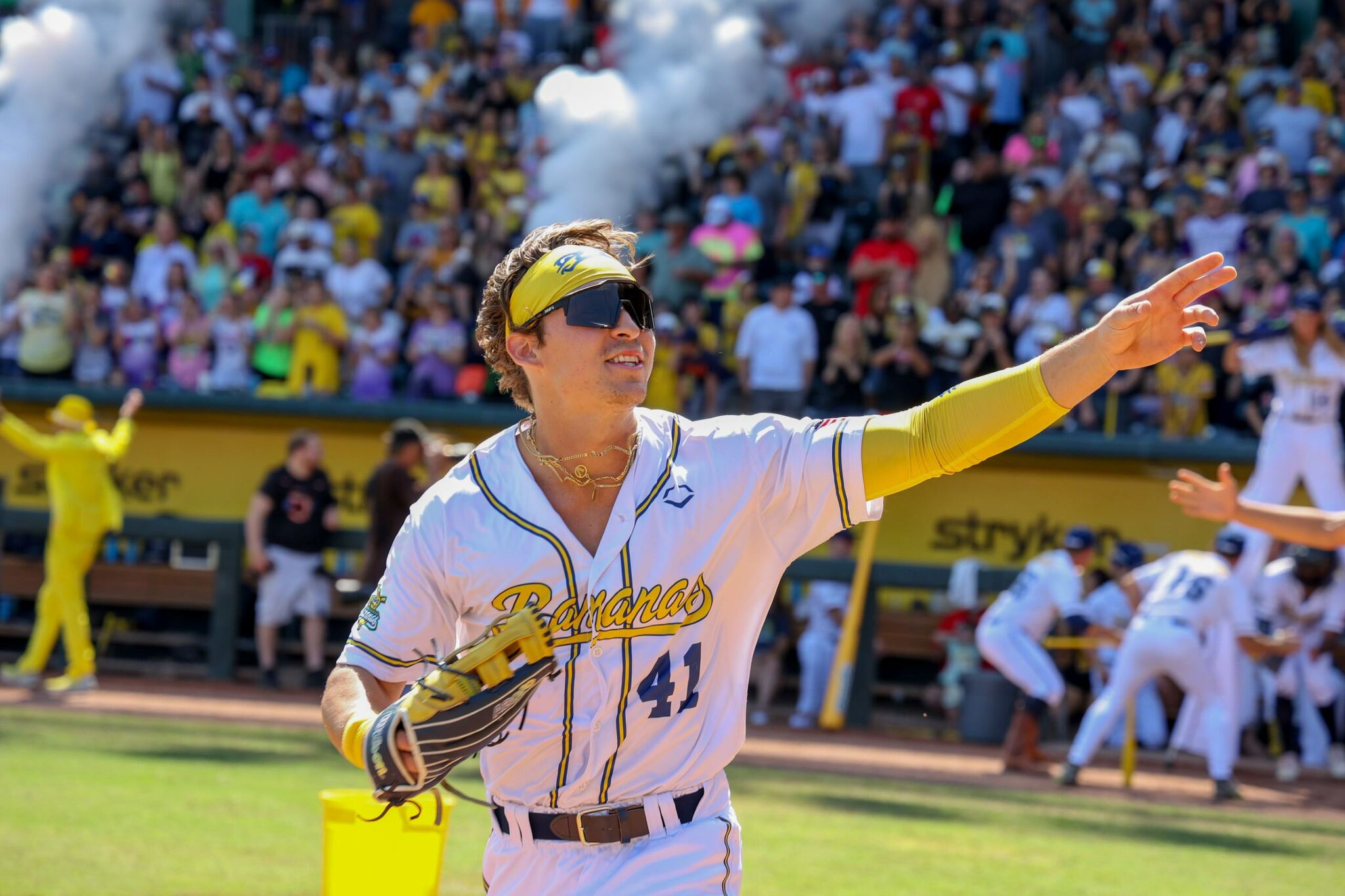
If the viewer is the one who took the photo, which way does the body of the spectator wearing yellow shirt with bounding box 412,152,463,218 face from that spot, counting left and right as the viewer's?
facing the viewer

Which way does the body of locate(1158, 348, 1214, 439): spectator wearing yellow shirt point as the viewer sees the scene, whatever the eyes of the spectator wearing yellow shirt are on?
toward the camera

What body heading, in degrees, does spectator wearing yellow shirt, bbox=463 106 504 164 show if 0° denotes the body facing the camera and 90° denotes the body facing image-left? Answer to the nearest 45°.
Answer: approximately 0°

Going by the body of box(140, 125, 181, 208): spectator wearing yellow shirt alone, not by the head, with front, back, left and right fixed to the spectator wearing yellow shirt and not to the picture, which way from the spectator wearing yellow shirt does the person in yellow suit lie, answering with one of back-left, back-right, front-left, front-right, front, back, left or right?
front

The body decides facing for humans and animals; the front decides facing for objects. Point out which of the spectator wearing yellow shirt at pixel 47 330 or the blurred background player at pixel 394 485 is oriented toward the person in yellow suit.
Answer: the spectator wearing yellow shirt

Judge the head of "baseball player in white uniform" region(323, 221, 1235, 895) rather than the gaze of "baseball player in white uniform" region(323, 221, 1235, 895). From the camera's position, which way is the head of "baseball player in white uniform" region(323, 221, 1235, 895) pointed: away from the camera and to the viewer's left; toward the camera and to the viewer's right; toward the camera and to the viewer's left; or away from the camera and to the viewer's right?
toward the camera and to the viewer's right

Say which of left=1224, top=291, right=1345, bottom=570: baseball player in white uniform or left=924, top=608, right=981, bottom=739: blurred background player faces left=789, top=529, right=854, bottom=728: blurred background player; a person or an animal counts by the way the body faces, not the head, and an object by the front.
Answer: left=924, top=608, right=981, bottom=739: blurred background player

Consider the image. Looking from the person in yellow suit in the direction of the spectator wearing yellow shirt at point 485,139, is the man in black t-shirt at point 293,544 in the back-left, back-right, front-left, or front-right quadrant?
front-right

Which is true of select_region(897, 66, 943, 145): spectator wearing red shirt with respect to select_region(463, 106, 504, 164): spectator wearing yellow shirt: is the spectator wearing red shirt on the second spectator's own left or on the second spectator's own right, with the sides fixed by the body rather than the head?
on the second spectator's own left

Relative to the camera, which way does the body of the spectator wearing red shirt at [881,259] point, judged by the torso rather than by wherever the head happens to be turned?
toward the camera

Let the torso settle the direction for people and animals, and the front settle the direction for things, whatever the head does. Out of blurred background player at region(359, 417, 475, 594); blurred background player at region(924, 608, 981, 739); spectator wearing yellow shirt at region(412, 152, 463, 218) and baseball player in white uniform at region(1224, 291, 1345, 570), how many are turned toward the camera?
2
